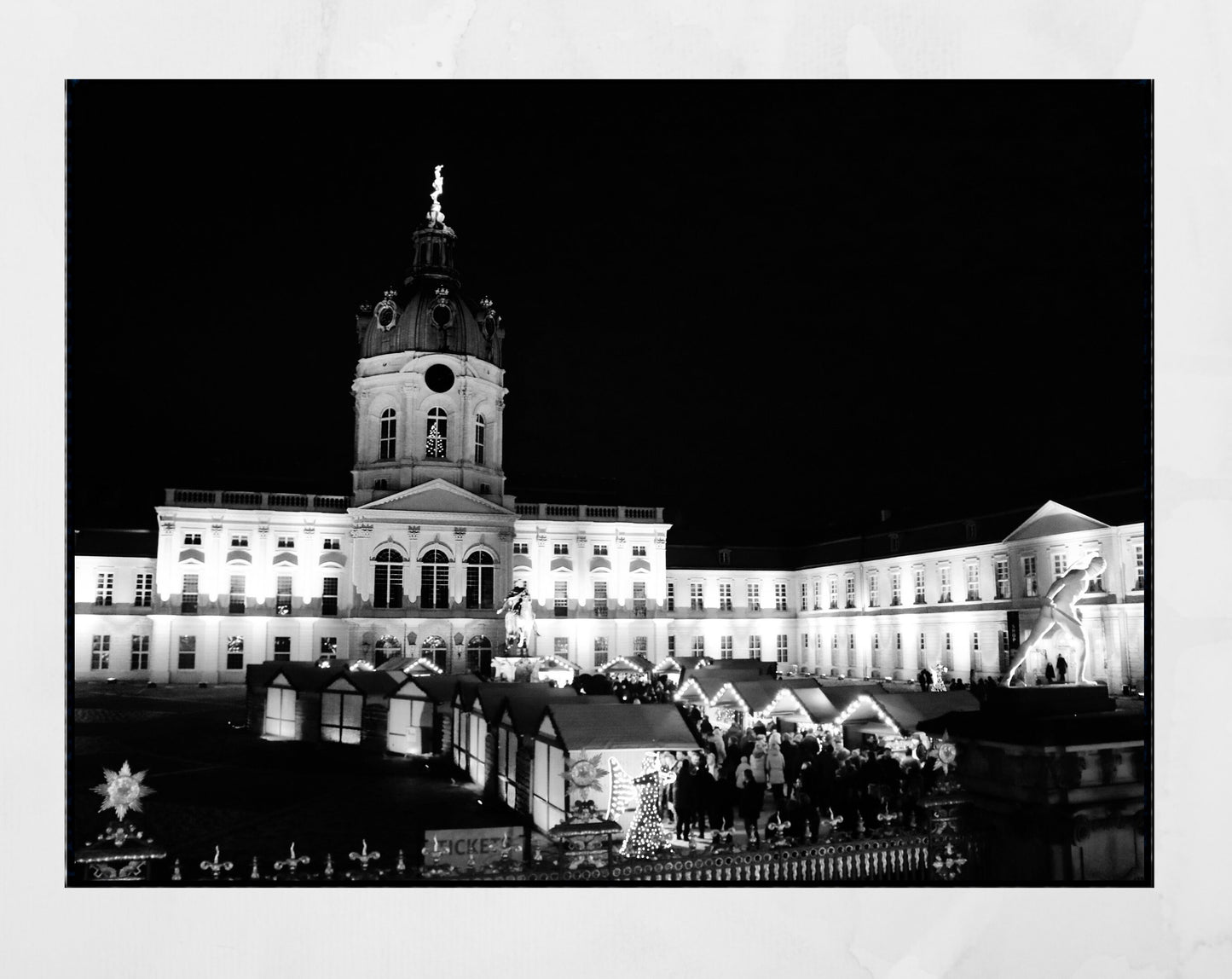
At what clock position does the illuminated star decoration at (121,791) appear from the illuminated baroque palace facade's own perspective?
The illuminated star decoration is roughly at 12 o'clock from the illuminated baroque palace facade.

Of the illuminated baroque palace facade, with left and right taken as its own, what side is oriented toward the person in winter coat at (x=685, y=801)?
front

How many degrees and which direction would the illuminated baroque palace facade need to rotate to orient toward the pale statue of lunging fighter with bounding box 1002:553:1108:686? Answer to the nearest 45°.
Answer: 0° — it already faces it

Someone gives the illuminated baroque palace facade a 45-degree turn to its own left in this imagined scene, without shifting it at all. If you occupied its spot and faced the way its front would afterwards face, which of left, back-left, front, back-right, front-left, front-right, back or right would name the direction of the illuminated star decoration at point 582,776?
front-right

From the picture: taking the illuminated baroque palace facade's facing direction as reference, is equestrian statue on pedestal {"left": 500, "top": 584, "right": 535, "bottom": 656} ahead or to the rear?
ahead

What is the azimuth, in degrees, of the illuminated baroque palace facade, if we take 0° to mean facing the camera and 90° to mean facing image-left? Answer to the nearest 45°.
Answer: approximately 0°

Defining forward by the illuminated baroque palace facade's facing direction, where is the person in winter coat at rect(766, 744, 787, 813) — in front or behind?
in front
